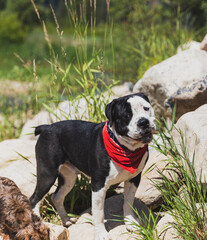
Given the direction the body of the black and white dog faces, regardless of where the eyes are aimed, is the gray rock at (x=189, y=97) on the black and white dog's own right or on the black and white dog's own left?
on the black and white dog's own left

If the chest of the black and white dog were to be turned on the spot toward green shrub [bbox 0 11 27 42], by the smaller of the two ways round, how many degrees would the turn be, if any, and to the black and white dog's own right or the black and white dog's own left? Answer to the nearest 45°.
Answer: approximately 135° to the black and white dog's own left

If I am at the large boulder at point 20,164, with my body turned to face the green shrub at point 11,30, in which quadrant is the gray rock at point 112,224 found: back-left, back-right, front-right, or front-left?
back-right

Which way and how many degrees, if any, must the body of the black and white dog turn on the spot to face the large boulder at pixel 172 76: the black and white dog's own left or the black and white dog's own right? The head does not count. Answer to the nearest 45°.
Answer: approximately 90° to the black and white dog's own left

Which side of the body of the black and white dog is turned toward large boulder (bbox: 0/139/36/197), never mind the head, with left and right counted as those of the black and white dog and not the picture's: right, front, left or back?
back

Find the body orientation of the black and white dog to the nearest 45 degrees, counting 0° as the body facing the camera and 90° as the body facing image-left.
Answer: approximately 315°
